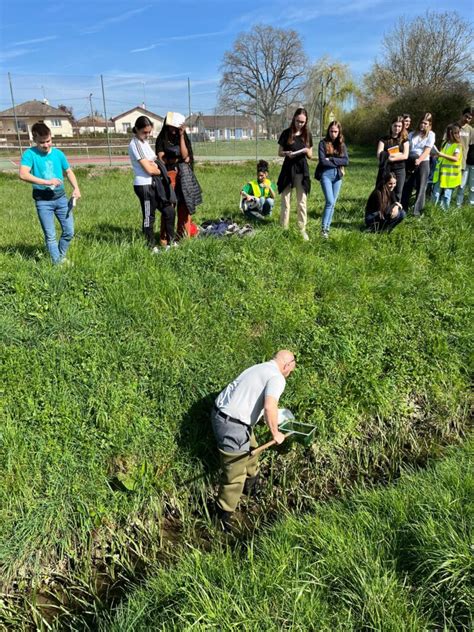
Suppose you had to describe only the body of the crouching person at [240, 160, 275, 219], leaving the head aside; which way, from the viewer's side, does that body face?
toward the camera

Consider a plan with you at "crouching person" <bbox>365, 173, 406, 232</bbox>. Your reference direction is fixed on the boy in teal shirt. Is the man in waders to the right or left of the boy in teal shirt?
left

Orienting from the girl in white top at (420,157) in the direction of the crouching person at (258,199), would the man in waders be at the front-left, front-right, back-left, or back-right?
front-left

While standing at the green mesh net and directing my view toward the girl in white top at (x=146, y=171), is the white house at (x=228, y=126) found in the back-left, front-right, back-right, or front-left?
front-right

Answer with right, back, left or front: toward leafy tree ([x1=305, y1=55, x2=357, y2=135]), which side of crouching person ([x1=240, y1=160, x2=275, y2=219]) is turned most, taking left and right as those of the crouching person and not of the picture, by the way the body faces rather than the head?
back

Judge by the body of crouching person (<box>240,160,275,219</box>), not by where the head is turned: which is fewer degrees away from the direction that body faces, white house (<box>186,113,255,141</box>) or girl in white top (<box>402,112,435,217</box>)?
the girl in white top

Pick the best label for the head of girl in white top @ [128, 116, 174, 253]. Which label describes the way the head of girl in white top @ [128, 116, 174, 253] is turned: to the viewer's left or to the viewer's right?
to the viewer's right

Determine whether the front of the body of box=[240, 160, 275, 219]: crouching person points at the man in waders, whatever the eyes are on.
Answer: yes

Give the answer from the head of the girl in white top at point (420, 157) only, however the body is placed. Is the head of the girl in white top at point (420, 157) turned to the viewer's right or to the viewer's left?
to the viewer's left

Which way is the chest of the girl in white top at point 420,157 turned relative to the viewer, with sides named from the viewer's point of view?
facing the viewer and to the left of the viewer

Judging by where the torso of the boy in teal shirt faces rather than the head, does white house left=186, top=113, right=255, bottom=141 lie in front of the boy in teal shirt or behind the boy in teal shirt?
behind

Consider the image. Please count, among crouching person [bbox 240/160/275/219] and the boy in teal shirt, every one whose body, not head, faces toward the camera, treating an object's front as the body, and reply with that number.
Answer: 2

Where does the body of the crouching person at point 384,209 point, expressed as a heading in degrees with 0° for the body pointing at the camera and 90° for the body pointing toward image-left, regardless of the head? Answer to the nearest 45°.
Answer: approximately 315°

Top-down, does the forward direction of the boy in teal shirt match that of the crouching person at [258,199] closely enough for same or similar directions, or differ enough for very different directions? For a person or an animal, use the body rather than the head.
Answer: same or similar directions

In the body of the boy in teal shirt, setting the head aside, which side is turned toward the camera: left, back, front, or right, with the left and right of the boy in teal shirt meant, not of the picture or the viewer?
front

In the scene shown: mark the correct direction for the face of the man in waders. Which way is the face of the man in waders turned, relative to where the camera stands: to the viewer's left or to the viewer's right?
to the viewer's right

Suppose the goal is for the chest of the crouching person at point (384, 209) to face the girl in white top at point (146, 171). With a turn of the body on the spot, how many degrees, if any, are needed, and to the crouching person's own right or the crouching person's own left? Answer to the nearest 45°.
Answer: approximately 90° to the crouching person's own right
